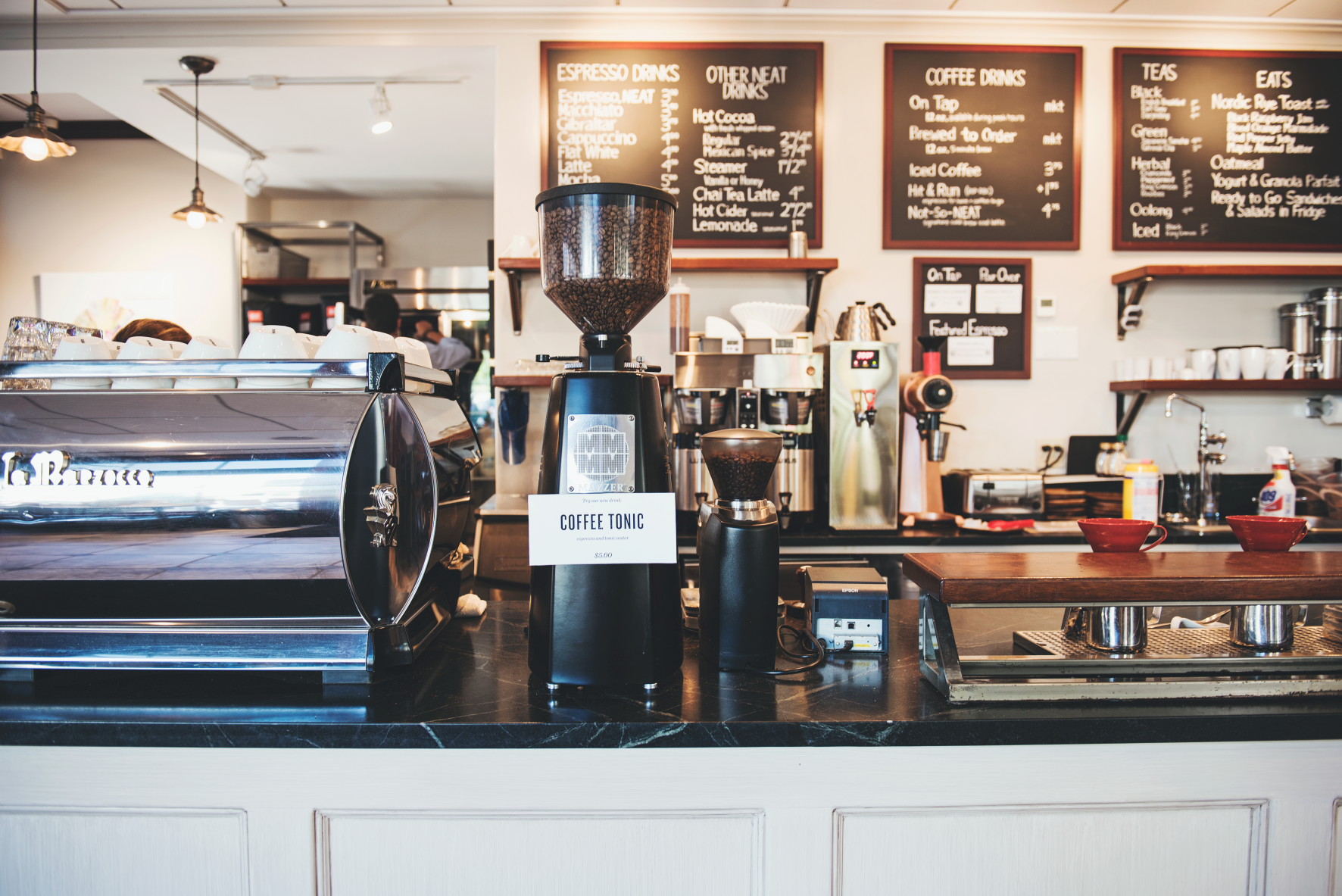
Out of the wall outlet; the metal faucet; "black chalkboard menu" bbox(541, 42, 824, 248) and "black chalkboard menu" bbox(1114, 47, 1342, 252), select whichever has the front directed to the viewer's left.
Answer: the metal faucet

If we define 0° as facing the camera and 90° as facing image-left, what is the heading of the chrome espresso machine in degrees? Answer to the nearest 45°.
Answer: approximately 180°

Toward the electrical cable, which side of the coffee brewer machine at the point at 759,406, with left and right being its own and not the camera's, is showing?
front

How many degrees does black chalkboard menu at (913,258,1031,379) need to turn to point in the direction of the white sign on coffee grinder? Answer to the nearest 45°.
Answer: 0° — it already faces it

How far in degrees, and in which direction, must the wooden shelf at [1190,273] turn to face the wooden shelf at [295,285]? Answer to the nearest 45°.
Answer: approximately 90° to its right

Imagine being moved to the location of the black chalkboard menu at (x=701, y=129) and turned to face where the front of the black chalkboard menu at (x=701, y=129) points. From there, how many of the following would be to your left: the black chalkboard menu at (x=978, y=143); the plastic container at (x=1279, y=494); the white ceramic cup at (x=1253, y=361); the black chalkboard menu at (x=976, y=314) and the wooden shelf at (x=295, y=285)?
4

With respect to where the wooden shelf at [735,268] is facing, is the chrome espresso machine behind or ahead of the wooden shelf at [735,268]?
ahead
